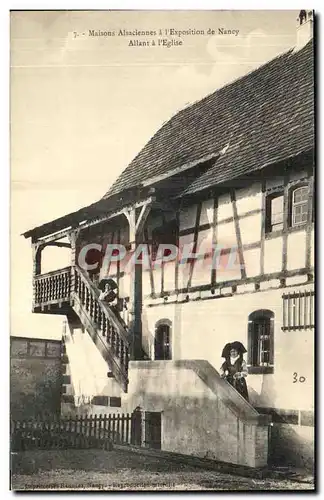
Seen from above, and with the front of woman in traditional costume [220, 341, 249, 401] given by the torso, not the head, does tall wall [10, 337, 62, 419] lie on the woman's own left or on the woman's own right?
on the woman's own right

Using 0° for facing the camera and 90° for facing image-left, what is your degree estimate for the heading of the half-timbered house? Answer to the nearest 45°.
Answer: approximately 45°
